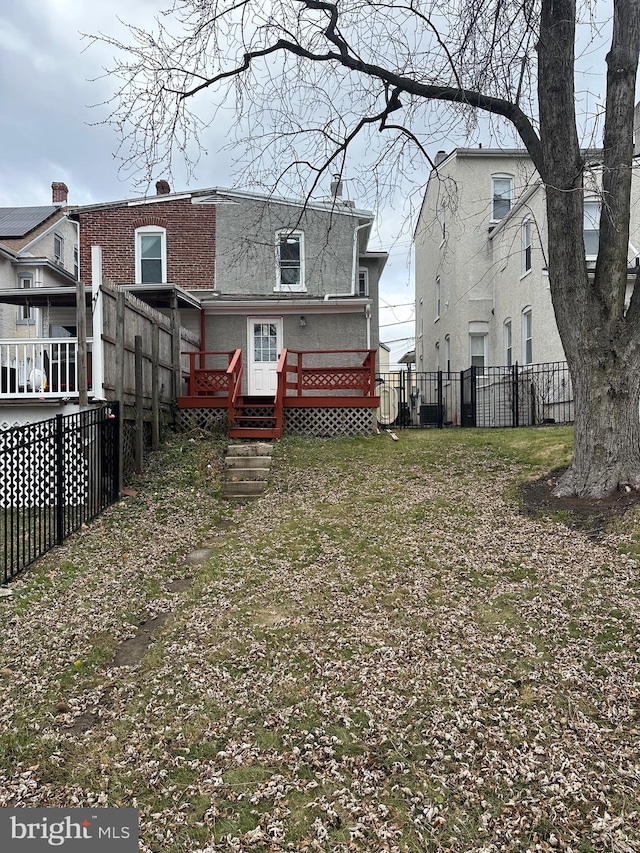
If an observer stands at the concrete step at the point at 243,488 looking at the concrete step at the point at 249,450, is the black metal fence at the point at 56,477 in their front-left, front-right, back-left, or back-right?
back-left

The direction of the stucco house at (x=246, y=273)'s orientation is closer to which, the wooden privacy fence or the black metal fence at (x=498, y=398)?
the wooden privacy fence

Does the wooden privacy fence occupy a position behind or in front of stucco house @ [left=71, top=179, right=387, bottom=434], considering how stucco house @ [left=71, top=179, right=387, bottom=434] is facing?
in front

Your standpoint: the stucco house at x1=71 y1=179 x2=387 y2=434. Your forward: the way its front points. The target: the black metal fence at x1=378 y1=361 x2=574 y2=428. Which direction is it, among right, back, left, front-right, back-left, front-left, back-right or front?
right

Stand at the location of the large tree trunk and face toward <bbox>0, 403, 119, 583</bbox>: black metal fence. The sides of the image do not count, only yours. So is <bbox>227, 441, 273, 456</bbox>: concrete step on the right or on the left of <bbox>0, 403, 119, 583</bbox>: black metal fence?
right

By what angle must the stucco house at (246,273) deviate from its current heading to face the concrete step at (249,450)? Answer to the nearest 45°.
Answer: approximately 180°

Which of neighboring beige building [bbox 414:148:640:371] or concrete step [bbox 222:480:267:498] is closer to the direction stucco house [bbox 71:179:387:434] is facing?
the concrete step

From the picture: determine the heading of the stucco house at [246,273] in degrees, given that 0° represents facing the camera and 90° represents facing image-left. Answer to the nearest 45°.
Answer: approximately 180°
